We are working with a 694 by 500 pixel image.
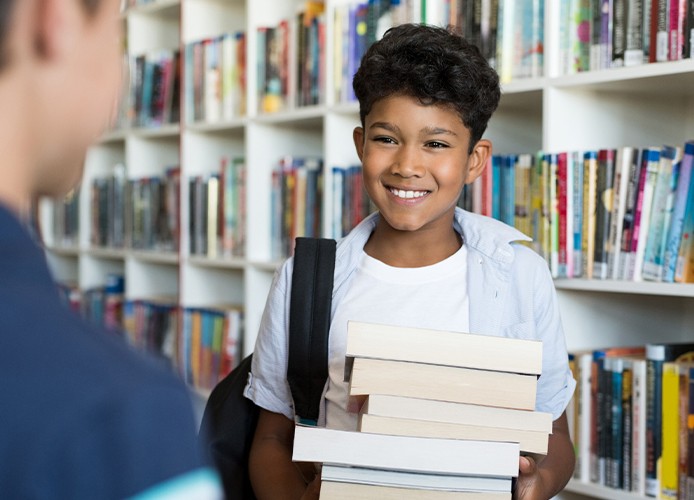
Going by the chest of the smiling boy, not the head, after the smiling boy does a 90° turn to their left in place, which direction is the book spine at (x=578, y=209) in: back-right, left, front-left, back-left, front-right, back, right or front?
front-left

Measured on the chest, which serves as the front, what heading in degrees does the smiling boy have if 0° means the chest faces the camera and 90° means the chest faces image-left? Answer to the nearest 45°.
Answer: approximately 0°

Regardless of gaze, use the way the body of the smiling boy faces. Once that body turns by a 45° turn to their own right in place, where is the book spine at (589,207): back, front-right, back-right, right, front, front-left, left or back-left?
back

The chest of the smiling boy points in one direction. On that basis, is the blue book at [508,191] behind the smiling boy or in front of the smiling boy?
behind

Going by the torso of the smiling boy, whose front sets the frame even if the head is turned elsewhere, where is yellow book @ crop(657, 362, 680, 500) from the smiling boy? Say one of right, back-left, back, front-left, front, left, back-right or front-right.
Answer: back-left

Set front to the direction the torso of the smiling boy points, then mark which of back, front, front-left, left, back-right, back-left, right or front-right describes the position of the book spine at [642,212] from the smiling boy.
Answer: back-left

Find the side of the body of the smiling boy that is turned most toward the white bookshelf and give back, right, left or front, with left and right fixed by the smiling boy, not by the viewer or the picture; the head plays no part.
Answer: back

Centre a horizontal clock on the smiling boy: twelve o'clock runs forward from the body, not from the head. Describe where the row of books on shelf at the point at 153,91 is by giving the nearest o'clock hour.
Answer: The row of books on shelf is roughly at 5 o'clock from the smiling boy.

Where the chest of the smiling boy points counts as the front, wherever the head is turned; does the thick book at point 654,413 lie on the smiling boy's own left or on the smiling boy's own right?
on the smiling boy's own left

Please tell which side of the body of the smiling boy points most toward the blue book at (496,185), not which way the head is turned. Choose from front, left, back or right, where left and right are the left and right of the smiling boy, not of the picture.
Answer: back
